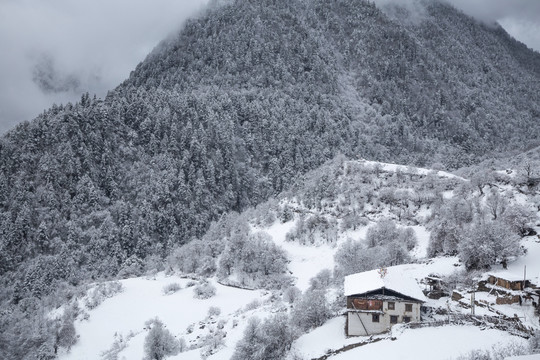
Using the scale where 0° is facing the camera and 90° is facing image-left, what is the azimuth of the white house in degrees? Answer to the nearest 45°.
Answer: approximately 0°

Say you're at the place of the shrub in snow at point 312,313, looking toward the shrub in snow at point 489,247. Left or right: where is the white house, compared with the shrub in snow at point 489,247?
right

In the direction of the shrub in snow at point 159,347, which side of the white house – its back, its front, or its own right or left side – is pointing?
right

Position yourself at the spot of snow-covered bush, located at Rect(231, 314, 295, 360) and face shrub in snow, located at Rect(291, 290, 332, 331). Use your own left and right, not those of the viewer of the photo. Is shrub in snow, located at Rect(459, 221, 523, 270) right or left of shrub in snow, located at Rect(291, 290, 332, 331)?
right

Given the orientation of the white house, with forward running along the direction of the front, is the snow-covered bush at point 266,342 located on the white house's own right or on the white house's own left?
on the white house's own right
